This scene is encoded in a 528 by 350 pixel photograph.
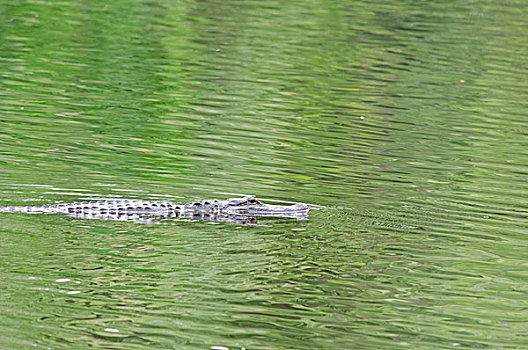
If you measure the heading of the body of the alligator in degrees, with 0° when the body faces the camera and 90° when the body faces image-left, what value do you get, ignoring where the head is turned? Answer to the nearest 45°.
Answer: approximately 270°
